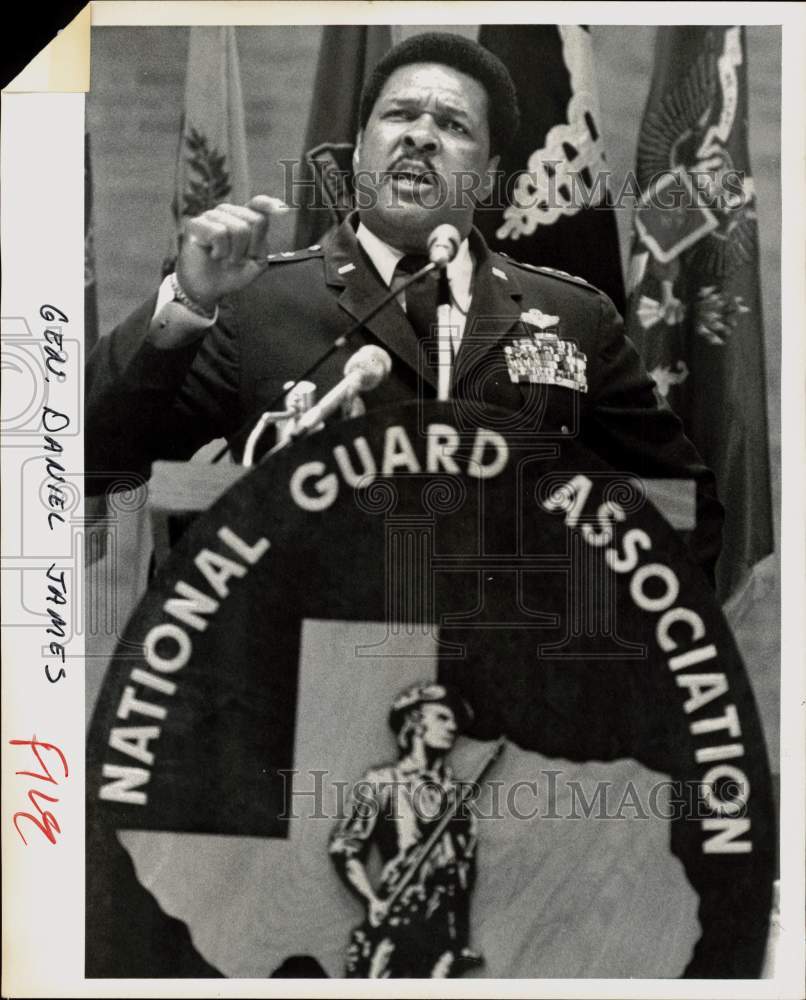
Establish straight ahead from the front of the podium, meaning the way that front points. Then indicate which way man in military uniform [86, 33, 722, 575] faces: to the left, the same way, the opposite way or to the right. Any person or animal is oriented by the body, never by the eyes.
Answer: the same way

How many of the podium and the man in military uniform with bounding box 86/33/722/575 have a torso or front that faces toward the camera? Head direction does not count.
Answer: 2

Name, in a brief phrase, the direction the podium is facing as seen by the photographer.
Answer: facing the viewer

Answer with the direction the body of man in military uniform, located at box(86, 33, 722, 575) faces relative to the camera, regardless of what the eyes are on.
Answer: toward the camera
